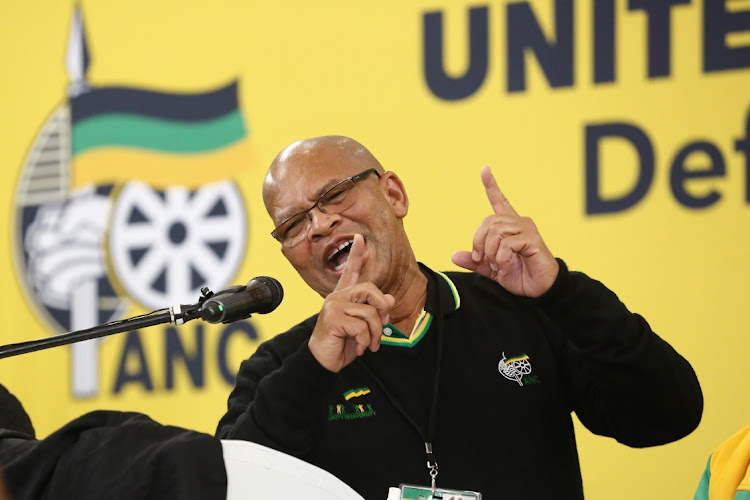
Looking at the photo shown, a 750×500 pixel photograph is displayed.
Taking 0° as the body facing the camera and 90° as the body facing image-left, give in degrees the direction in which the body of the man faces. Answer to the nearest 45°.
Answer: approximately 0°

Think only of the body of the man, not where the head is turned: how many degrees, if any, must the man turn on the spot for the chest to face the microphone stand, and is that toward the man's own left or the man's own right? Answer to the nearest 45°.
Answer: approximately 45° to the man's own right

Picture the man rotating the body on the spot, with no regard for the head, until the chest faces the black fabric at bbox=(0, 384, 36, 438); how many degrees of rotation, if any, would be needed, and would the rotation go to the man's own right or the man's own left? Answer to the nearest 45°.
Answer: approximately 90° to the man's own right

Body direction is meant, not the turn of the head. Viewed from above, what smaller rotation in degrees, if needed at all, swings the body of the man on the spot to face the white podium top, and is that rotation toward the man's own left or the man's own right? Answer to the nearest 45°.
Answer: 0° — they already face it
